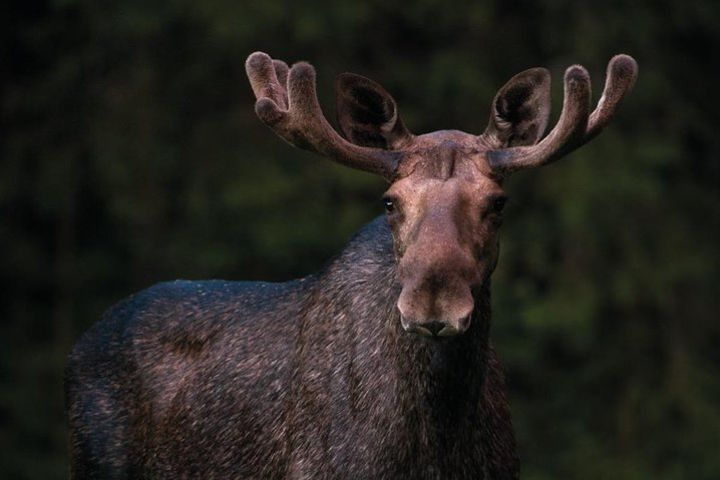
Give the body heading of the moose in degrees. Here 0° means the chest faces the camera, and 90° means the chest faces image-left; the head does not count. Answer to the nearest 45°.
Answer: approximately 315°
